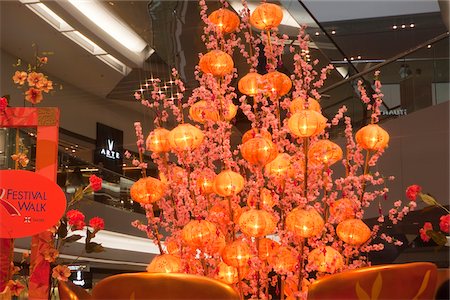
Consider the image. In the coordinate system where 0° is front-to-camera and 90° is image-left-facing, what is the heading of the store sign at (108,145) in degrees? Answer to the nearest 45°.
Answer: approximately 315°

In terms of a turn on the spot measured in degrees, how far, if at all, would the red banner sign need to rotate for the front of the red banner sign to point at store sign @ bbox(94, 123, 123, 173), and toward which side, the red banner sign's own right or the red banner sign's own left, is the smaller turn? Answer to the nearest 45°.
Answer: approximately 180°

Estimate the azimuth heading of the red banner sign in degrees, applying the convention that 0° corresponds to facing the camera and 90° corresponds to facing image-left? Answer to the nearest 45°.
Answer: approximately 0°

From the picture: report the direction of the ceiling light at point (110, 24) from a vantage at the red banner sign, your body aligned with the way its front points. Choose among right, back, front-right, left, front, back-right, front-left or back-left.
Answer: back

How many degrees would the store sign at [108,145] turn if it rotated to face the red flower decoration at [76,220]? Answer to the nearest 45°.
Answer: approximately 45° to its right

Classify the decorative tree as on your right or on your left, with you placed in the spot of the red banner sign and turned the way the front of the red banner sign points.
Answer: on your left

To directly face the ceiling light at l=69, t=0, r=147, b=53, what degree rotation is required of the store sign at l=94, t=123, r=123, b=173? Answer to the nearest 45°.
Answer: approximately 45° to its right

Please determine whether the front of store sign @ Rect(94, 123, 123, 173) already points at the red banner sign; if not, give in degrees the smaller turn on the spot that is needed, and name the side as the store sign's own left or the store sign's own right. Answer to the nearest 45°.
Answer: approximately 45° to the store sign's own right
